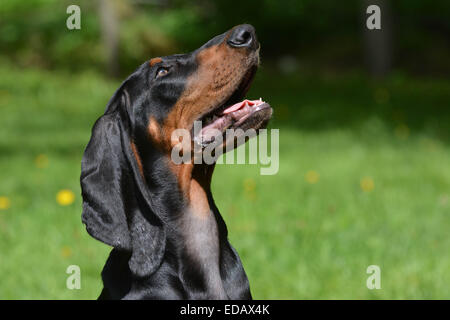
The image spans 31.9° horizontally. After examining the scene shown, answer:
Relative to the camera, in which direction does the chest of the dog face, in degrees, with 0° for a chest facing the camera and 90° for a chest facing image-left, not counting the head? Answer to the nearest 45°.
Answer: approximately 270°

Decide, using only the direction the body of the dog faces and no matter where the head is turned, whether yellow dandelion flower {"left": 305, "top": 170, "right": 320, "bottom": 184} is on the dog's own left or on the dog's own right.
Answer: on the dog's own left

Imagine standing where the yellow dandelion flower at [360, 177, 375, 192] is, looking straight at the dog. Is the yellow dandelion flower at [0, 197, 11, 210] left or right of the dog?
right
